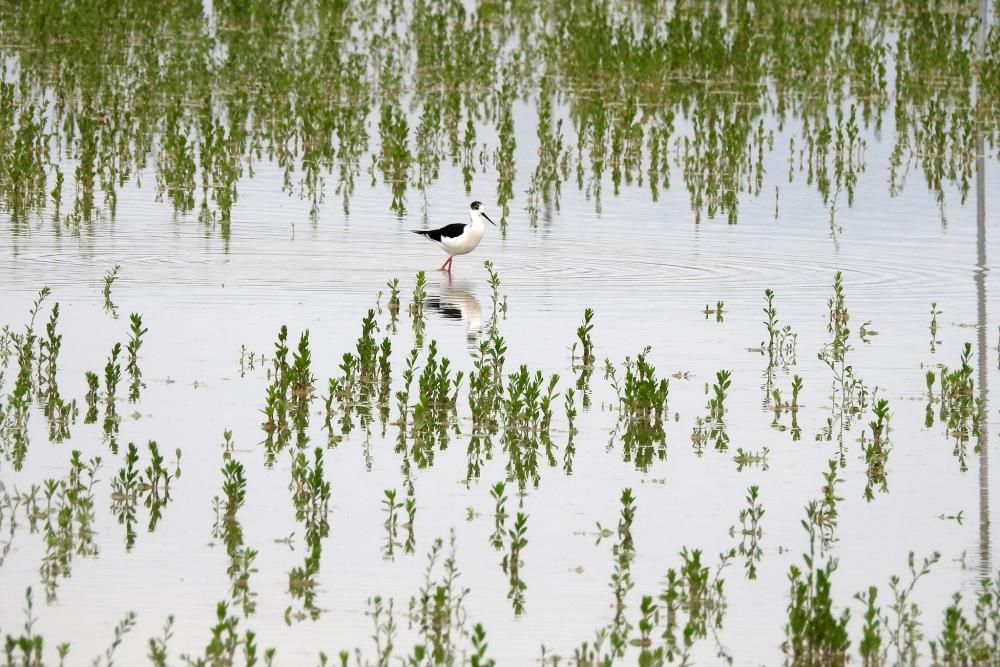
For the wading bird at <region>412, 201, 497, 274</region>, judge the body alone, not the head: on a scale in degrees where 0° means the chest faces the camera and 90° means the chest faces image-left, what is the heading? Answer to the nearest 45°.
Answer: approximately 270°
